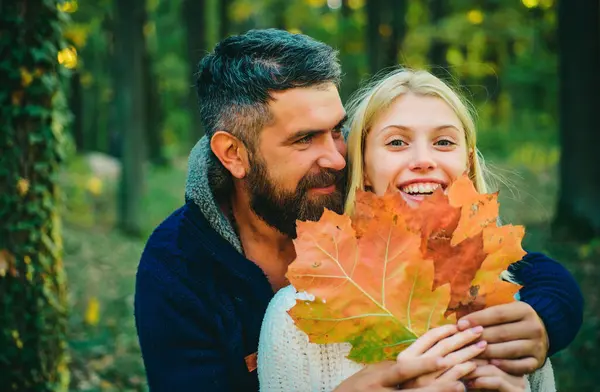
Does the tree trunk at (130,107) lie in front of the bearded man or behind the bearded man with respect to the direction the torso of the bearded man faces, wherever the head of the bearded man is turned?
behind

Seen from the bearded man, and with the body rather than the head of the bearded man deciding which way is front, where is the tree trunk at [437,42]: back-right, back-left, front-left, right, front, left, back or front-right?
back-left

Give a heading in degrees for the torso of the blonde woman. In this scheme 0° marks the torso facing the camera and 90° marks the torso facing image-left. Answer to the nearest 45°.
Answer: approximately 0°

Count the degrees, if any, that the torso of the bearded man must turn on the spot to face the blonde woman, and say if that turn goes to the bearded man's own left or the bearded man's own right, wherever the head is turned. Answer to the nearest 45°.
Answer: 0° — they already face them

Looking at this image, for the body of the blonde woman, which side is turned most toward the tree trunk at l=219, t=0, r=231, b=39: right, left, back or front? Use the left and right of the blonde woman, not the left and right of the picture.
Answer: back

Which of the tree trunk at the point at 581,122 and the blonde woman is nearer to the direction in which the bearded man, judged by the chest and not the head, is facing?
the blonde woman

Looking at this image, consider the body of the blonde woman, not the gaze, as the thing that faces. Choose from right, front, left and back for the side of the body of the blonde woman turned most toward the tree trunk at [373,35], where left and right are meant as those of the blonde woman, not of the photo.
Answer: back

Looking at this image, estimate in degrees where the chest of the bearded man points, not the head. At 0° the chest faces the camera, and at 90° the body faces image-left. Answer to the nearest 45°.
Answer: approximately 315°

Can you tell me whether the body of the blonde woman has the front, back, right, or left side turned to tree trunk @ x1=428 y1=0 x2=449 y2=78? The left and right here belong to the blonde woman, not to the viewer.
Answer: back

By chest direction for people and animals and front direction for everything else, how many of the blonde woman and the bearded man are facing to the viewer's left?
0
